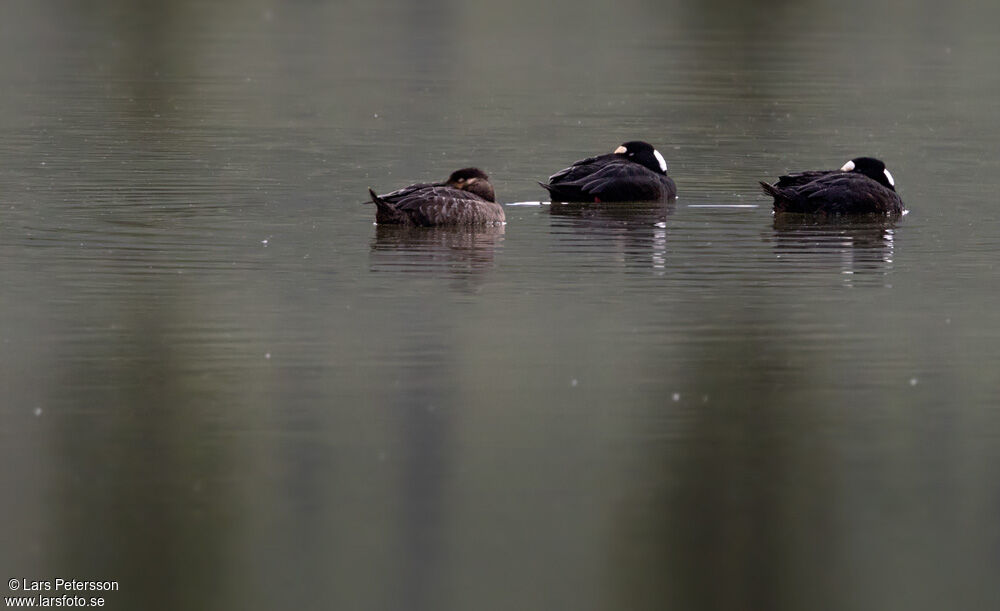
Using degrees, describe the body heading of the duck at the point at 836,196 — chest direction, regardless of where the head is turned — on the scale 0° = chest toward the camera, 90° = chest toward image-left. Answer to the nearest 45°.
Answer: approximately 270°

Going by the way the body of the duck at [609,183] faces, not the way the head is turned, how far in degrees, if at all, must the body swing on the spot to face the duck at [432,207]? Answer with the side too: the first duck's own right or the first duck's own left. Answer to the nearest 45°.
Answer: approximately 135° to the first duck's own right

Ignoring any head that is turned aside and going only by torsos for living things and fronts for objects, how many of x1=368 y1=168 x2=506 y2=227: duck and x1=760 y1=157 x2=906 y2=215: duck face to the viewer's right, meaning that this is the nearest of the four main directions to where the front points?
2

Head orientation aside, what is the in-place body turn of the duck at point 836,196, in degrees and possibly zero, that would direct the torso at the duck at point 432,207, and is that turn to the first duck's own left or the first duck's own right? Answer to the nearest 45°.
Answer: approximately 135° to the first duck's own right

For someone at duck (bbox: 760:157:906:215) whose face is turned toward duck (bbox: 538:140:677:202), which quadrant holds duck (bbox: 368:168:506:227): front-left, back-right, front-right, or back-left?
front-left

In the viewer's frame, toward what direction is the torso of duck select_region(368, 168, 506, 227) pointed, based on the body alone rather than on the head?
to the viewer's right

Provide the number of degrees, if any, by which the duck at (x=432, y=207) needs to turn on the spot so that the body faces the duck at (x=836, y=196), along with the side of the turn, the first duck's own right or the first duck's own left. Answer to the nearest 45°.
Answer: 0° — it already faces it

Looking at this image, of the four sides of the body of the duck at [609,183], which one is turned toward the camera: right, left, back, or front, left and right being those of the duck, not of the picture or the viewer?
right

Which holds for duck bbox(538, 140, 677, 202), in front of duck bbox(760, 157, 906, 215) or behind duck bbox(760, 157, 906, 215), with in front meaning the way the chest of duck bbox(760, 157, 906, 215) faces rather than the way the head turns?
behind

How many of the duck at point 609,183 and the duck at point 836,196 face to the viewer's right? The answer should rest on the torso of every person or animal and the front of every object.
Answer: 2

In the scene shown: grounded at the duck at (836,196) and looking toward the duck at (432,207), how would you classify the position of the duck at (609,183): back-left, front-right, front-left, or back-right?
front-right
